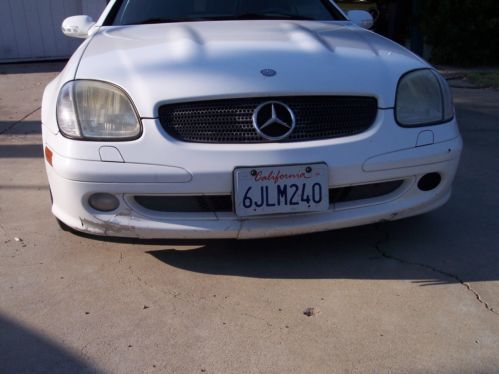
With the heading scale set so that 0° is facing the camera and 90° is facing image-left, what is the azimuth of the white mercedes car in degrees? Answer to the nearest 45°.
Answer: approximately 0°
